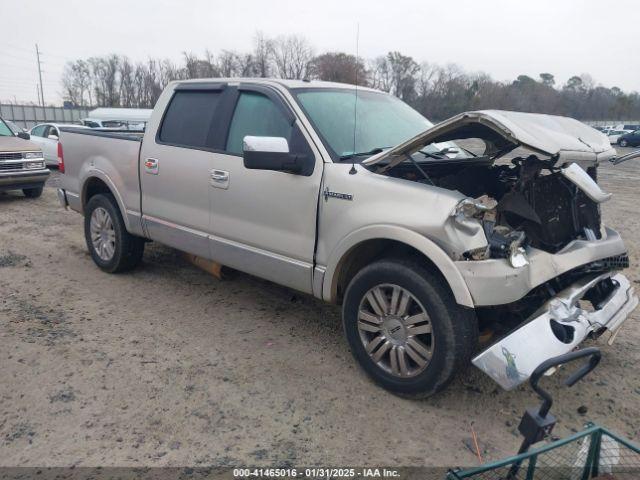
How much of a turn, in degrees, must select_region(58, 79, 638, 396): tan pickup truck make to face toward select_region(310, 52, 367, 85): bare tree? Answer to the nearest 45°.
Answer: approximately 135° to its left

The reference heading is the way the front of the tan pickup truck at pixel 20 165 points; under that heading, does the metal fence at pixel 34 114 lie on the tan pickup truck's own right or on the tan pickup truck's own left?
on the tan pickup truck's own left

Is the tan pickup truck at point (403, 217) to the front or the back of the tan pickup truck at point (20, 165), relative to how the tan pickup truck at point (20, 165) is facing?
to the front

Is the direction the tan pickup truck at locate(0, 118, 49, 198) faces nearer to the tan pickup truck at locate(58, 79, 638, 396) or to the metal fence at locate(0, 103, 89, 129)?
the tan pickup truck

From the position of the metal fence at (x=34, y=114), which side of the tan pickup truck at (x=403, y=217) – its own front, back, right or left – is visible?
back

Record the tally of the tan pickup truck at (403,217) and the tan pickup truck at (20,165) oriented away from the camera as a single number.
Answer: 0

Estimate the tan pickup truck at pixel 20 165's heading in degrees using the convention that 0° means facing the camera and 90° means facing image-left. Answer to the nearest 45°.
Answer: approximately 315°

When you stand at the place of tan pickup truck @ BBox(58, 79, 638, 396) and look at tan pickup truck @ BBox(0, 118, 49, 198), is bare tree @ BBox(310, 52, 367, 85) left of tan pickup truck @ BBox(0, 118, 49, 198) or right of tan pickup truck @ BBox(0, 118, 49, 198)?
right

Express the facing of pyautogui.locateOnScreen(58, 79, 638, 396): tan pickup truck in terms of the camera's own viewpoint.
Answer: facing the viewer and to the right of the viewer

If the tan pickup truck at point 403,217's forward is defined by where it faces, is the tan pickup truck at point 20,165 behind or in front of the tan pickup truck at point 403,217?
behind
